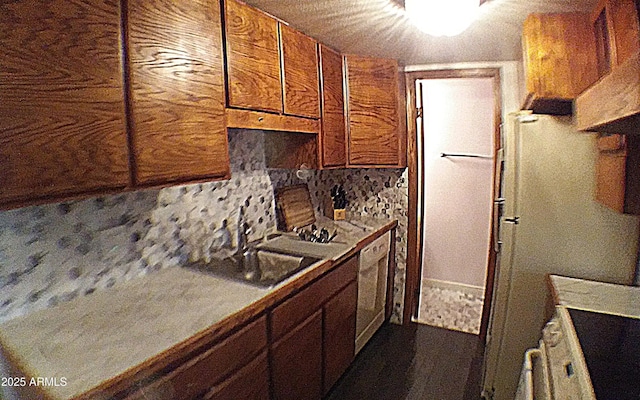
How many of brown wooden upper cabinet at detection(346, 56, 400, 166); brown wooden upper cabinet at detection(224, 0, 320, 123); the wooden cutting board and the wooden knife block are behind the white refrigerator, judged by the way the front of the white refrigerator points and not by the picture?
0

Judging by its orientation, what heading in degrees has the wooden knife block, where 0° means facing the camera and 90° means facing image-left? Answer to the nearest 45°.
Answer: approximately 315°

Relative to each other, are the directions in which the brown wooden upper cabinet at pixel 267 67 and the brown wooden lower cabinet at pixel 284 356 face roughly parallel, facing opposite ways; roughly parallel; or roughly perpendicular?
roughly parallel

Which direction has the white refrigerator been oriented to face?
to the viewer's left

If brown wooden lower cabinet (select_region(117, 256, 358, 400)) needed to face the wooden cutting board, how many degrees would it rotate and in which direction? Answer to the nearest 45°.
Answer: approximately 135° to its left

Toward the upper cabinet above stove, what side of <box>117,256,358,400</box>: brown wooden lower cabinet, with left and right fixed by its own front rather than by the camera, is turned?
front

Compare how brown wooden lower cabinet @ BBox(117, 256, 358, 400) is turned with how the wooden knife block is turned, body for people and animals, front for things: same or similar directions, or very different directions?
same or similar directions

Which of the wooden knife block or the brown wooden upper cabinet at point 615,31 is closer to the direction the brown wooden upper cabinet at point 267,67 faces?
the brown wooden upper cabinet

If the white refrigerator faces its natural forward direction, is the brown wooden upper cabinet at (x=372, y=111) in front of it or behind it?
in front

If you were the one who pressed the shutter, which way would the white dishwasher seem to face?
facing to the right of the viewer

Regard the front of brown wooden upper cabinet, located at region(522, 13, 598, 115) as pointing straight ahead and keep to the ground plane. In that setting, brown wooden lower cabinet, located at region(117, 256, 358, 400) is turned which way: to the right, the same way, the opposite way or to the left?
the opposite way

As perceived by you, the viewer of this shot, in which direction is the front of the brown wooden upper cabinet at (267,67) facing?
facing the viewer and to the right of the viewer

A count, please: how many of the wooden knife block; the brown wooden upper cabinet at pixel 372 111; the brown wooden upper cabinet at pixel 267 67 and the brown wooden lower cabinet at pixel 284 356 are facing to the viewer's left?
0
